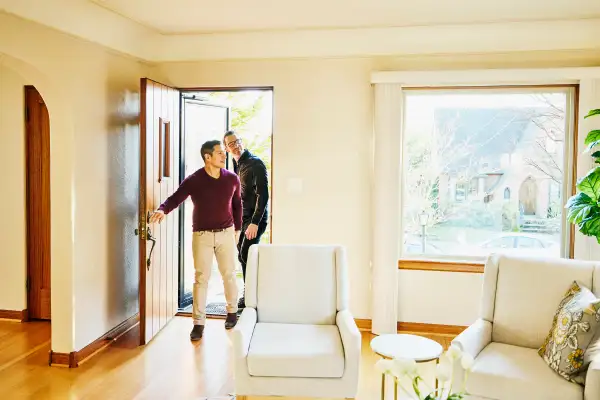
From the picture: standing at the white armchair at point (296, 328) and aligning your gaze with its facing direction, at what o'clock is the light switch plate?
The light switch plate is roughly at 6 o'clock from the white armchair.

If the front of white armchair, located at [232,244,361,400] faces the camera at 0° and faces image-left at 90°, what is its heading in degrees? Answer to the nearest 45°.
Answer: approximately 0°

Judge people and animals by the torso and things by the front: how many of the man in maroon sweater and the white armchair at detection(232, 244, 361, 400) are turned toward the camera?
2

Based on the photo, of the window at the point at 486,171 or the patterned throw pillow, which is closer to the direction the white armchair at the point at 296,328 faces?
the patterned throw pillow

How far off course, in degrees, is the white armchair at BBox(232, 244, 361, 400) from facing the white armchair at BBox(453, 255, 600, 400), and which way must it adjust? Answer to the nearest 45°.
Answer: approximately 90° to its left

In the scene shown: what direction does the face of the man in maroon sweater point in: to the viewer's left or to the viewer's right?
to the viewer's right

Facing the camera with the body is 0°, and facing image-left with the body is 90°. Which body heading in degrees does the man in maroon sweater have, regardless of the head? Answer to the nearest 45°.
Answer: approximately 0°

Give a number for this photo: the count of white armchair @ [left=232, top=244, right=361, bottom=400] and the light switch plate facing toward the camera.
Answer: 2

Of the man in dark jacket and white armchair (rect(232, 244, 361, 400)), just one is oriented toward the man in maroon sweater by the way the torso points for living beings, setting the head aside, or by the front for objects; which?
the man in dark jacket

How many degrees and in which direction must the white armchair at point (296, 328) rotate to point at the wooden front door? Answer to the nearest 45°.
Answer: approximately 135° to its right
